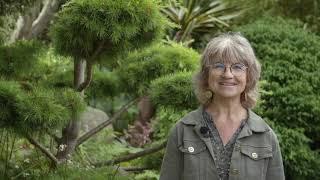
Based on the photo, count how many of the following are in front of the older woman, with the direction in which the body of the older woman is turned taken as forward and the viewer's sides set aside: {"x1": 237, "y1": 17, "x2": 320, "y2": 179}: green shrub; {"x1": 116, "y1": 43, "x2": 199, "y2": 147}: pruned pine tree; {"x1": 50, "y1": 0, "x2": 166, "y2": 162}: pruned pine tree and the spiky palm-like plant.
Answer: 0

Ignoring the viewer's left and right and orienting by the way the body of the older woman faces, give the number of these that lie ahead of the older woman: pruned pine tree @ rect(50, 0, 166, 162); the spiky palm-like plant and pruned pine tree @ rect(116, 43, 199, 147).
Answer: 0

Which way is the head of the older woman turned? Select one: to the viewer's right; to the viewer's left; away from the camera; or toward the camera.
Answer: toward the camera

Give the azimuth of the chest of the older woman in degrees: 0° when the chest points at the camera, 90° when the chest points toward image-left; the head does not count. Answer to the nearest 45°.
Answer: approximately 0°

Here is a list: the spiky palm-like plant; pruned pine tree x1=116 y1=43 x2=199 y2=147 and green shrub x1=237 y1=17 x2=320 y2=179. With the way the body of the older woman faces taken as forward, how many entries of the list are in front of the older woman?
0

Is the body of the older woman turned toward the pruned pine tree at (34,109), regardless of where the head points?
no

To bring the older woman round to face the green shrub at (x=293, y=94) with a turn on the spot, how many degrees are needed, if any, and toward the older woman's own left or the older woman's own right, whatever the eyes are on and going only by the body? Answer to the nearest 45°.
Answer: approximately 180°

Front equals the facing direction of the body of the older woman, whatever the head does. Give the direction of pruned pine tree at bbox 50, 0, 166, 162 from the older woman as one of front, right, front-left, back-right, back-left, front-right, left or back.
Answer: back-right

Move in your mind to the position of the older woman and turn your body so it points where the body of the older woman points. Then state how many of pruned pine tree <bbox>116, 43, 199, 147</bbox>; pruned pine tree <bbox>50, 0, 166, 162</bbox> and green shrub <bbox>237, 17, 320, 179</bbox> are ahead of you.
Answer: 0

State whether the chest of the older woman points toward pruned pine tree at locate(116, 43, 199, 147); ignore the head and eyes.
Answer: no
